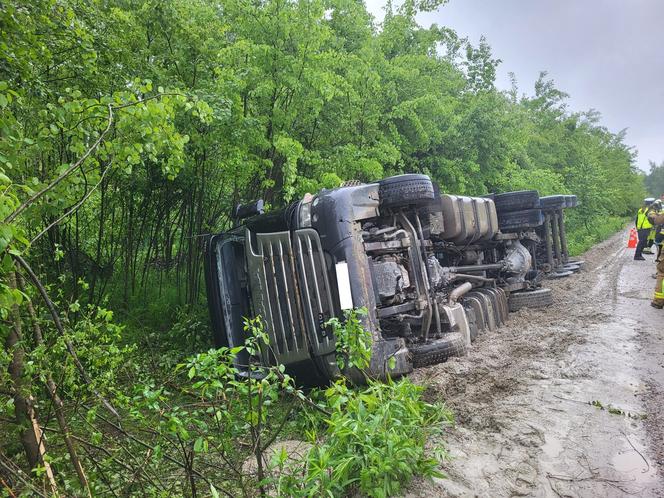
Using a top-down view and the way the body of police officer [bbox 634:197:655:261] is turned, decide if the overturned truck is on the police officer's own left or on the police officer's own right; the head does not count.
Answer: on the police officer's own right
